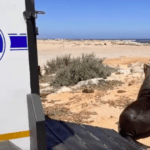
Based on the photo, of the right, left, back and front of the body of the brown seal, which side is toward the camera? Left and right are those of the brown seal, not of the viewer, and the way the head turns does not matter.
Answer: right

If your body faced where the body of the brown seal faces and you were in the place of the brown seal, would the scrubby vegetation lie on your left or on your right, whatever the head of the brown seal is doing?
on your left
